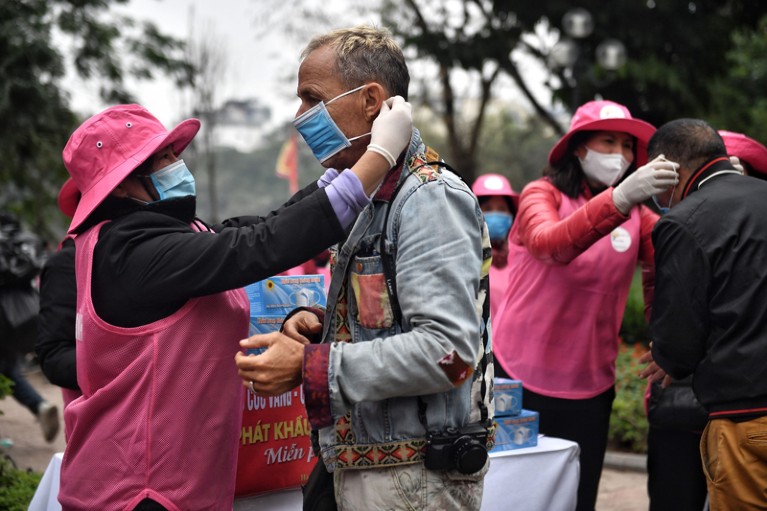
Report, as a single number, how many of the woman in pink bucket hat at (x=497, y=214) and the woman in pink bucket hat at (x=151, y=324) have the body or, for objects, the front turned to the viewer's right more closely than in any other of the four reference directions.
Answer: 1

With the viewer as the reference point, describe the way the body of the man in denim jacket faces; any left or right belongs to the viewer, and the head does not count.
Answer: facing to the left of the viewer

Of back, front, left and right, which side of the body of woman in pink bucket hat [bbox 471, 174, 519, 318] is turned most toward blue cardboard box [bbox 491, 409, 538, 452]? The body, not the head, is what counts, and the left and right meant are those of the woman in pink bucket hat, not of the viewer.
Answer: front

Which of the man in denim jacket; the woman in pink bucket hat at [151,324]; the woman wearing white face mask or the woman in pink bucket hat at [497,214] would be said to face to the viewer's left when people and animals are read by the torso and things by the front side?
the man in denim jacket

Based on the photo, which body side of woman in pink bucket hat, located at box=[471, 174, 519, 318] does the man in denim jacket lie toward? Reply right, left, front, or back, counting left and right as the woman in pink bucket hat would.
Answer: front

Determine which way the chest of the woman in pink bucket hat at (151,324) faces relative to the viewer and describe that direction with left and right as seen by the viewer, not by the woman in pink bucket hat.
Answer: facing to the right of the viewer

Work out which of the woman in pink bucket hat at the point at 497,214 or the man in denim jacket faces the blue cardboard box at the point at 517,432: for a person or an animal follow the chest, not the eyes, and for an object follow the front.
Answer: the woman in pink bucket hat

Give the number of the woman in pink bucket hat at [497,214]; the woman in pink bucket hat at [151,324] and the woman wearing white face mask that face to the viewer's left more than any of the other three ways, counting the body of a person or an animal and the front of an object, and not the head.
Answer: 0

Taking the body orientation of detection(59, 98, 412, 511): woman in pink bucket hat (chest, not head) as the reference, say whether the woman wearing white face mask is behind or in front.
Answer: in front

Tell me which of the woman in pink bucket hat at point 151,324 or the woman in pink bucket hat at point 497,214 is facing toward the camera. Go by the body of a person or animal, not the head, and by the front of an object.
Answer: the woman in pink bucket hat at point 497,214

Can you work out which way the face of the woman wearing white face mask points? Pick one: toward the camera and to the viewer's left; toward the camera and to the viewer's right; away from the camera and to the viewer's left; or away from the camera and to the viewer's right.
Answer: toward the camera and to the viewer's right

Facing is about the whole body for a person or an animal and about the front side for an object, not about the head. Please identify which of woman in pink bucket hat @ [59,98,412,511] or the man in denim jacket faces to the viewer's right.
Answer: the woman in pink bucket hat

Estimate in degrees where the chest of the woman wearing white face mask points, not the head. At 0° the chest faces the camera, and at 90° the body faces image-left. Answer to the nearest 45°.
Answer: approximately 315°

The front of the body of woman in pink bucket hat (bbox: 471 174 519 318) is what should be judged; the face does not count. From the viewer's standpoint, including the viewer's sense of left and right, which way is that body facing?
facing the viewer

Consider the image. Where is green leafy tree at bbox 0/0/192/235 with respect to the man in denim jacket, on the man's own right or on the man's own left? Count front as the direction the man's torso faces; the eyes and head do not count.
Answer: on the man's own right

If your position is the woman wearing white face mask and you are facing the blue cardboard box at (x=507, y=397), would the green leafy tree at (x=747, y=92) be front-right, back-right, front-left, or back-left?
back-right
